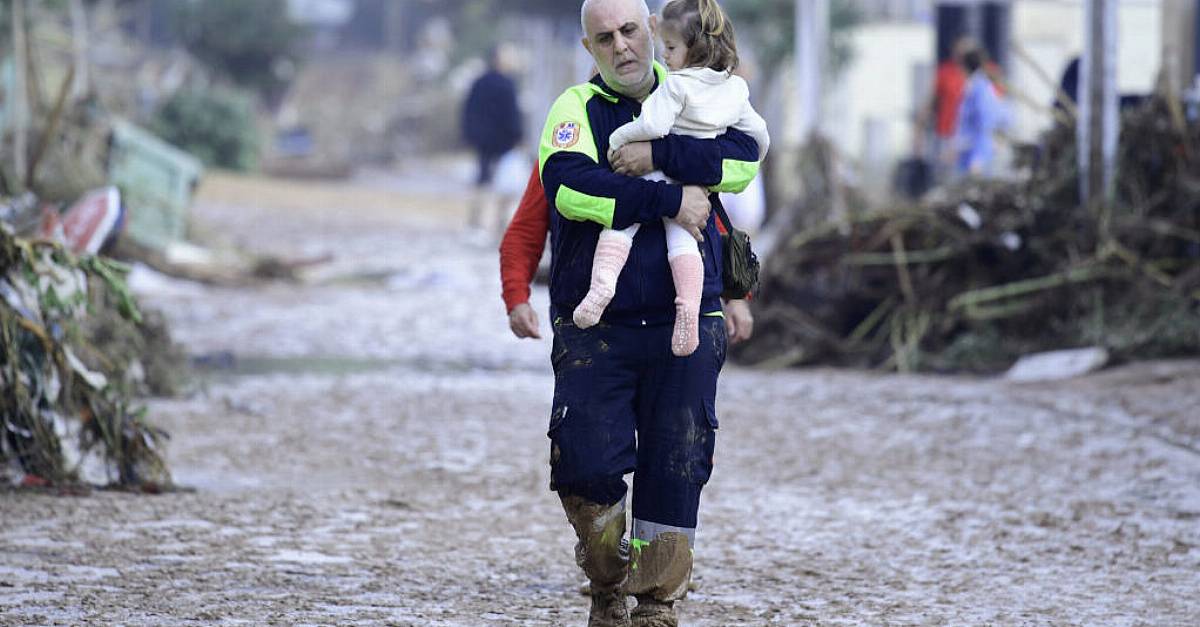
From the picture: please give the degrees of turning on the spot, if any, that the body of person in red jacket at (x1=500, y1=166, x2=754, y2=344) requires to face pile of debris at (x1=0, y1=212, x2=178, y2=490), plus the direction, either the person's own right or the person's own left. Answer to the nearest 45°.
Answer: approximately 135° to the person's own right

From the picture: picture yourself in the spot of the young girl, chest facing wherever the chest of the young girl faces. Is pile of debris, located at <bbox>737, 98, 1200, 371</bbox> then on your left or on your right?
on your right

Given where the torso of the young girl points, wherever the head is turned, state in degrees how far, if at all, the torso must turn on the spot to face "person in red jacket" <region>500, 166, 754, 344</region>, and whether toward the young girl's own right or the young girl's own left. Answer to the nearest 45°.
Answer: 0° — they already face them

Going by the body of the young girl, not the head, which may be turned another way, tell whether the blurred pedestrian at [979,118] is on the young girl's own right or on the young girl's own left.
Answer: on the young girl's own right

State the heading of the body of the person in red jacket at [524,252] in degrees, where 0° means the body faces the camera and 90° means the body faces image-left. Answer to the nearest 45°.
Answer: approximately 0°

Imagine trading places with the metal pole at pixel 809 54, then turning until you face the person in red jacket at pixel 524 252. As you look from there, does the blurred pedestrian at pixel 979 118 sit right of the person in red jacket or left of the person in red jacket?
left

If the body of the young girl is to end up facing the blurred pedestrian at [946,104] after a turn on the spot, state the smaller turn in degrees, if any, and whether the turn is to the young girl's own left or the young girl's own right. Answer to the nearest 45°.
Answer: approximately 45° to the young girl's own right

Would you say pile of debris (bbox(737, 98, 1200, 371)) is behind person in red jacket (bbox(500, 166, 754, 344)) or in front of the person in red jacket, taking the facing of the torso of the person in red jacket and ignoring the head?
behind

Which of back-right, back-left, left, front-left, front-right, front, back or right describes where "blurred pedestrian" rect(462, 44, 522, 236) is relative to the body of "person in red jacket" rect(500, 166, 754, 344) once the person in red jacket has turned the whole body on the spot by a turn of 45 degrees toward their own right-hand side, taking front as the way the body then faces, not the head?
back-right

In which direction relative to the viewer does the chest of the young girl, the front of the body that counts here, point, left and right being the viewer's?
facing away from the viewer and to the left of the viewer

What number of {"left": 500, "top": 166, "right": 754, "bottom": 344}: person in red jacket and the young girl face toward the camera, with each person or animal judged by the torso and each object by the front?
1
